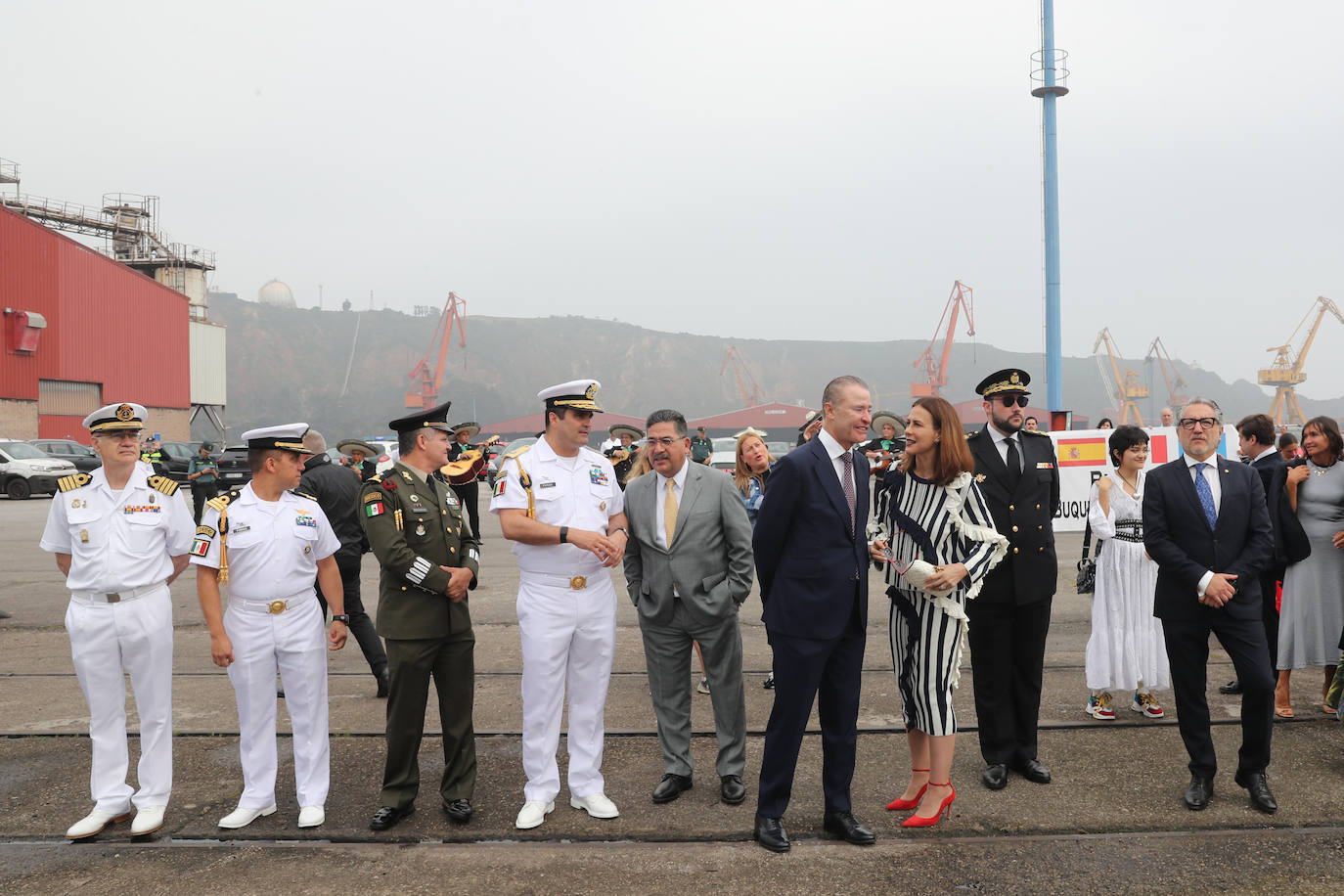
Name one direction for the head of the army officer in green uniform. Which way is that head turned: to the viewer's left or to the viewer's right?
to the viewer's right

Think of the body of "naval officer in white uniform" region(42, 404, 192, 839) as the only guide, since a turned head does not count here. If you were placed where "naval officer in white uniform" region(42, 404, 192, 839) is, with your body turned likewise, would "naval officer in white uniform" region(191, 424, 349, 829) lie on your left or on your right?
on your left

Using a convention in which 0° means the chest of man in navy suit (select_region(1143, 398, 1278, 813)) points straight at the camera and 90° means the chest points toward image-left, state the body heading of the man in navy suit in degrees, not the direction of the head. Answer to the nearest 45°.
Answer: approximately 0°

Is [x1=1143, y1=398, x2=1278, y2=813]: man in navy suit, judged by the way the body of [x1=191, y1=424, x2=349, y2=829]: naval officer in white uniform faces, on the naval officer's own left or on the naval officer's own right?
on the naval officer's own left

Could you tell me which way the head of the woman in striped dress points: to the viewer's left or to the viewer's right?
to the viewer's left

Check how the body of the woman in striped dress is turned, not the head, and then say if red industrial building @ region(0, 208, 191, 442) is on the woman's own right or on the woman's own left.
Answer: on the woman's own right
